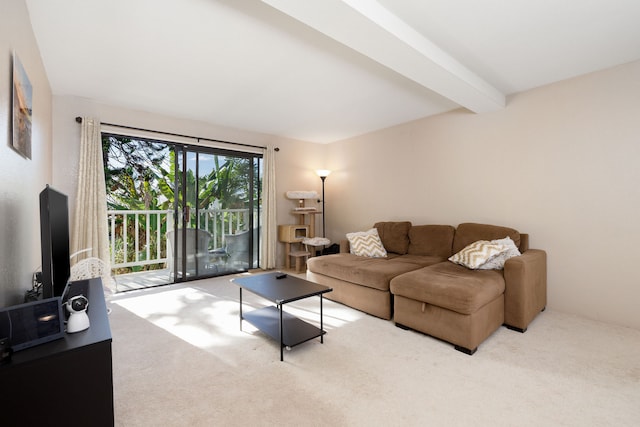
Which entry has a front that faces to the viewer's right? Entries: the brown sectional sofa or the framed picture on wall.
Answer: the framed picture on wall

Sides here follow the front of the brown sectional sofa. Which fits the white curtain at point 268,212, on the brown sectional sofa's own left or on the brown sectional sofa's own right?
on the brown sectional sofa's own right

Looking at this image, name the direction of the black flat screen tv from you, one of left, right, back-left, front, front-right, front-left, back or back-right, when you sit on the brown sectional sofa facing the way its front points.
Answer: front

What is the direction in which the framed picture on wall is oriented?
to the viewer's right

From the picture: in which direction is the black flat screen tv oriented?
to the viewer's right

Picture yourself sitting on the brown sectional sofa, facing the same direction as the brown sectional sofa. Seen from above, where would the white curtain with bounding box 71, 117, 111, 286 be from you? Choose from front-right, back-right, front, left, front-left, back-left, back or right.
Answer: front-right

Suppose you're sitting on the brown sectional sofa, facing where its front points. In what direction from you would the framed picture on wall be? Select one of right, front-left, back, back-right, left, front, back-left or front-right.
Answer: front

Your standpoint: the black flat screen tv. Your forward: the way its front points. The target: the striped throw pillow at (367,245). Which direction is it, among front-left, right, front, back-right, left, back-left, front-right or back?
front

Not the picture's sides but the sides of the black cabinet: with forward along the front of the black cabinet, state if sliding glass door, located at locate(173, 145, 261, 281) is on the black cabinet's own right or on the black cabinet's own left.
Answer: on the black cabinet's own left

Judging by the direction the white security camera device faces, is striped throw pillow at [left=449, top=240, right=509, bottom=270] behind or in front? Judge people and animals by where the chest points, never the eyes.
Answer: in front

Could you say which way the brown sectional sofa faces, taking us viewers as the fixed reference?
facing the viewer and to the left of the viewer

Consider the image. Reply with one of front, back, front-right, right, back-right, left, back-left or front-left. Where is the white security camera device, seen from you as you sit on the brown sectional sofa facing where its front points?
front

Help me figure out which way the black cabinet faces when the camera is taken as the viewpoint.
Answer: facing to the right of the viewer

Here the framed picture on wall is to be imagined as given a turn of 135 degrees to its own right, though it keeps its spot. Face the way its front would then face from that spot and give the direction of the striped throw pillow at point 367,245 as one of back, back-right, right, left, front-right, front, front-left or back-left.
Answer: back-left
